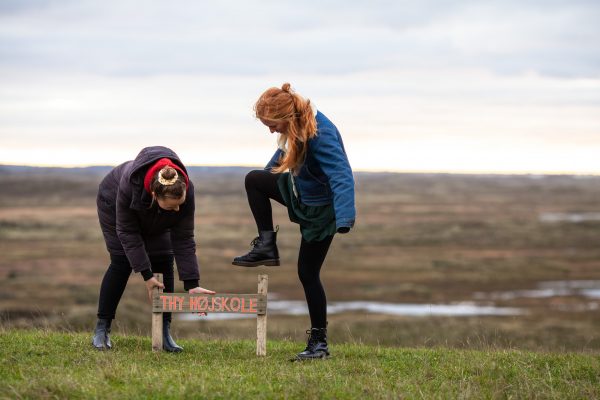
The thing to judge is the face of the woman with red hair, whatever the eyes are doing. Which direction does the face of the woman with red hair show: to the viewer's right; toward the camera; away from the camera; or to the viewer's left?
to the viewer's left

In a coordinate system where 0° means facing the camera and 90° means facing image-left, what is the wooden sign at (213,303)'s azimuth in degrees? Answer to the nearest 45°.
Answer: approximately 0°
